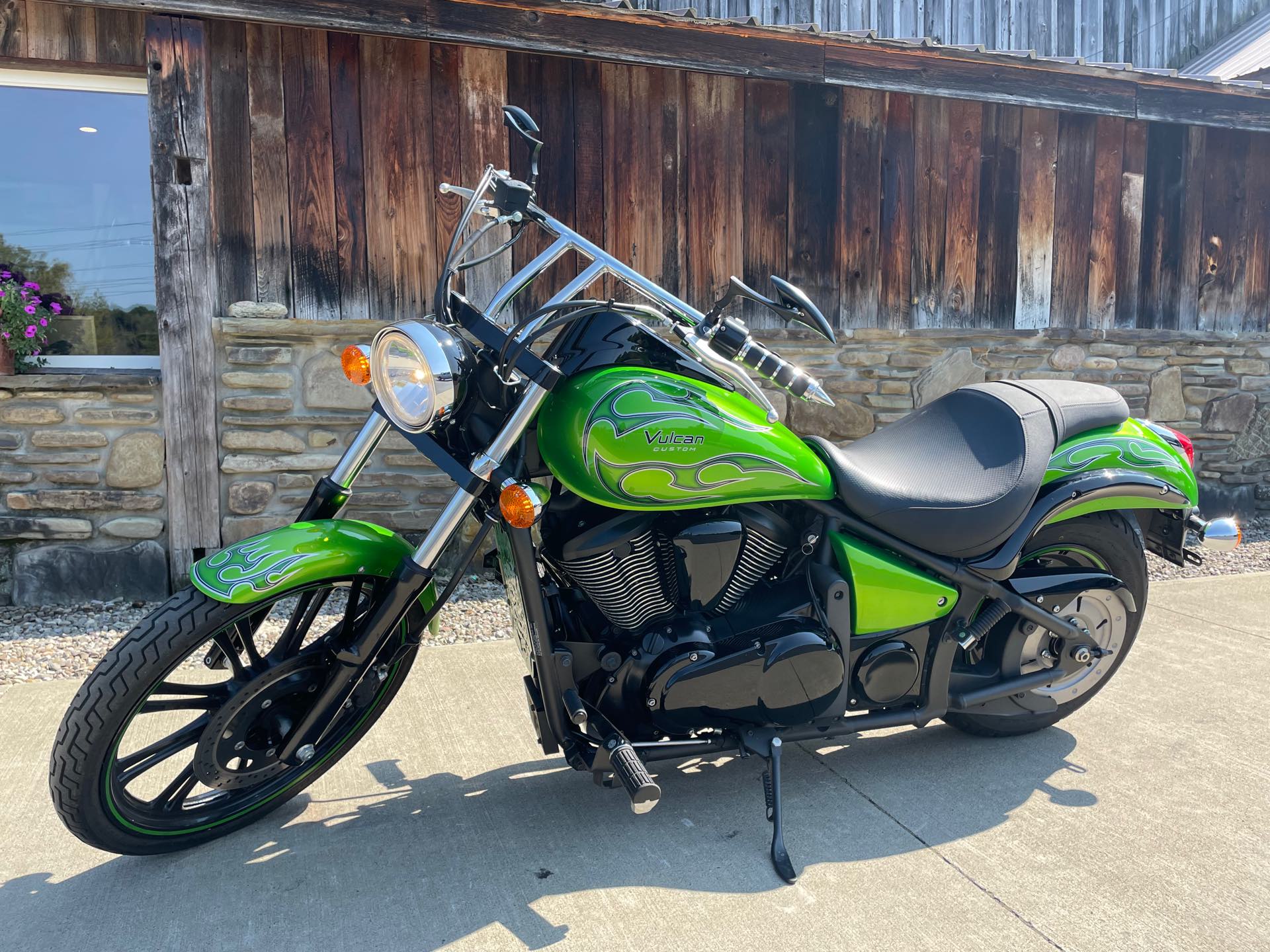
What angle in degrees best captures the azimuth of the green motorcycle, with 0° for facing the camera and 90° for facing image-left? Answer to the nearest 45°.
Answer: approximately 45°
